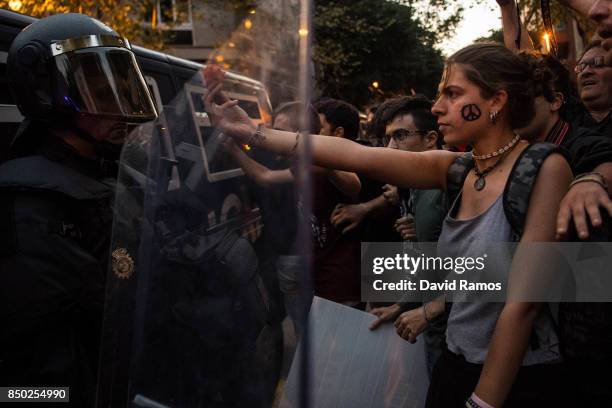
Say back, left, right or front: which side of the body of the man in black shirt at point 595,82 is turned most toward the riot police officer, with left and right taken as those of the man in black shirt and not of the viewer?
front

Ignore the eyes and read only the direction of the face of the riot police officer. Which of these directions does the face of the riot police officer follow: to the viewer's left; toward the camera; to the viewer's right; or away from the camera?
to the viewer's right

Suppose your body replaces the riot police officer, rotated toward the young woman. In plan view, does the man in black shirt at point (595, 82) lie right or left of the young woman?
left

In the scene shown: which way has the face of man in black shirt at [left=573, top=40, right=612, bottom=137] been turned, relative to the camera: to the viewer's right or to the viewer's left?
to the viewer's left

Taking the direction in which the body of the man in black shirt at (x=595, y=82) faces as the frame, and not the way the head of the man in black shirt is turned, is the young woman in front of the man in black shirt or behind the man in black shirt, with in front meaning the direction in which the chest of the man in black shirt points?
in front

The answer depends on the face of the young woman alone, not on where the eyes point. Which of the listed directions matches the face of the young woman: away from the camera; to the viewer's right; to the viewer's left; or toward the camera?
to the viewer's left
